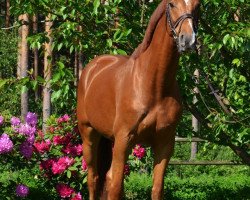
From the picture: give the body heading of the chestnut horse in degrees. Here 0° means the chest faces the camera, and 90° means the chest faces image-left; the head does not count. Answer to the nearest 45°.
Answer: approximately 315°

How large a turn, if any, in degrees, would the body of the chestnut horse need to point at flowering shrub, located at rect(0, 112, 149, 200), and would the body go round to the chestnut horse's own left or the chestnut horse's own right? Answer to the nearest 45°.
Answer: approximately 180°
